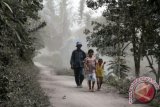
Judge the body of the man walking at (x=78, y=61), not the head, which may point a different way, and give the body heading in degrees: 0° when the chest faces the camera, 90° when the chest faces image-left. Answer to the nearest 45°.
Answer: approximately 0°

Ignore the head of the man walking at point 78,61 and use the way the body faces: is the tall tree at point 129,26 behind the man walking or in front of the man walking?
behind

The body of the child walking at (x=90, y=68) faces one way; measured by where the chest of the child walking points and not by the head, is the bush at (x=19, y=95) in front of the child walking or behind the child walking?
in front

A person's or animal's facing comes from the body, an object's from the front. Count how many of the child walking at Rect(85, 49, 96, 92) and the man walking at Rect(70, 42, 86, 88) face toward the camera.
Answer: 2

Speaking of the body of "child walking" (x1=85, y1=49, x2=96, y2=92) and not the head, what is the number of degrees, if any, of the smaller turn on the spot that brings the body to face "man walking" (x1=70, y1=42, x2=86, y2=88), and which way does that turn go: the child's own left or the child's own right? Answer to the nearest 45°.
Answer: approximately 135° to the child's own right

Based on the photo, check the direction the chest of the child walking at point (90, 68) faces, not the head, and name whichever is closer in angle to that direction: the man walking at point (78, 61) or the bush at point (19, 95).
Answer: the bush

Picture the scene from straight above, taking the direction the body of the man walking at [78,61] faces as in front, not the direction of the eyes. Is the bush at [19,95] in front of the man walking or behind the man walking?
in front
